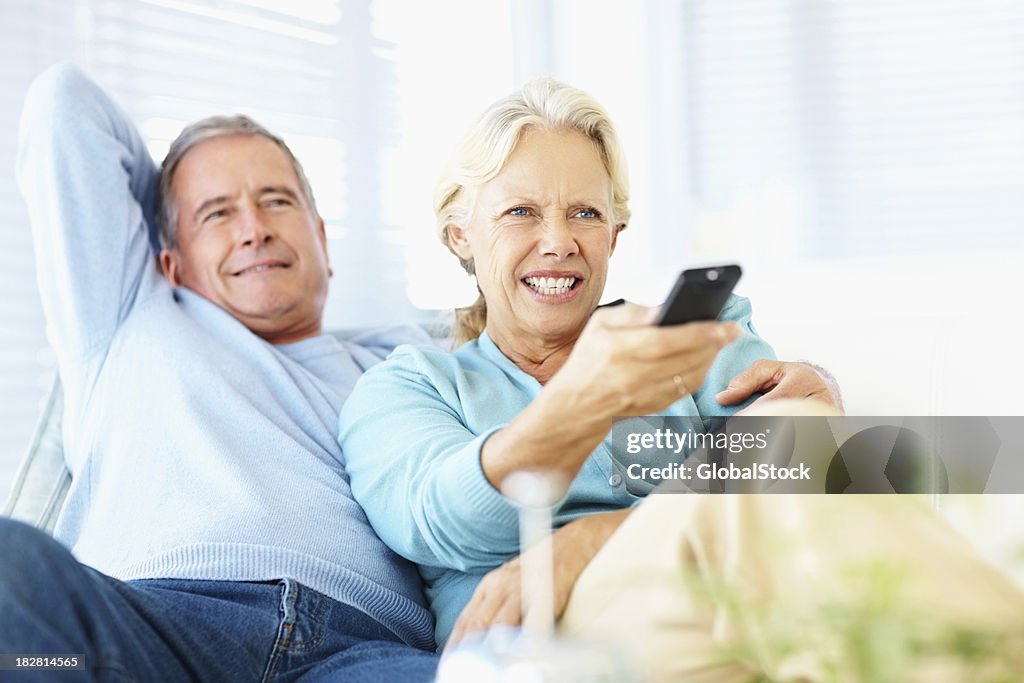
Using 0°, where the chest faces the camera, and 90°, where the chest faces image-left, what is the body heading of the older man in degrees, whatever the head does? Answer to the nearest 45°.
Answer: approximately 0°

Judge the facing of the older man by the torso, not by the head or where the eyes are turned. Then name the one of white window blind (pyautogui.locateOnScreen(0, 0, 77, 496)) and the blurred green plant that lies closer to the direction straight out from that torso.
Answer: the blurred green plant

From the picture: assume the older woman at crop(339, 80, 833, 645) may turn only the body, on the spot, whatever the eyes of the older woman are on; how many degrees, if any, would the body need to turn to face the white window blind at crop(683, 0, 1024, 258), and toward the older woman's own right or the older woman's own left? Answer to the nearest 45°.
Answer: approximately 90° to the older woman's own left

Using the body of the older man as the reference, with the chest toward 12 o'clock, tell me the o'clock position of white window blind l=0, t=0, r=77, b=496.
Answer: The white window blind is roughly at 5 o'clock from the older man.

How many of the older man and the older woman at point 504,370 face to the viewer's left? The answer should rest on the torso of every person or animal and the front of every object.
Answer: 0

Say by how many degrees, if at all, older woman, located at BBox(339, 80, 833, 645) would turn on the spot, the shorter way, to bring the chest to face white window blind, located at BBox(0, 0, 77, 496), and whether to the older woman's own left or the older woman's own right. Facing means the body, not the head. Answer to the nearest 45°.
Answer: approximately 135° to the older woman's own right

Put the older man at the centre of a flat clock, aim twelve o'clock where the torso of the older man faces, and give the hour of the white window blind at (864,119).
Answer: The white window blind is roughly at 8 o'clock from the older man.

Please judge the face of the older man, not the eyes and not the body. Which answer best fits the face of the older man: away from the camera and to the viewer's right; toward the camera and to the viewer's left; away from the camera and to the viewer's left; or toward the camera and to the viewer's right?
toward the camera and to the viewer's right
